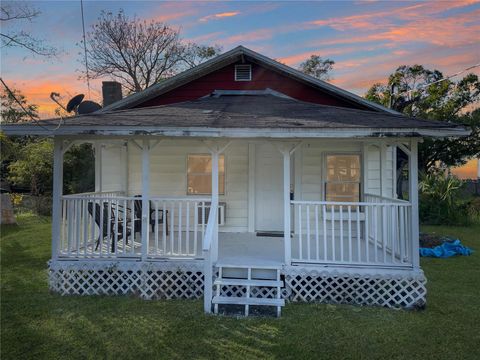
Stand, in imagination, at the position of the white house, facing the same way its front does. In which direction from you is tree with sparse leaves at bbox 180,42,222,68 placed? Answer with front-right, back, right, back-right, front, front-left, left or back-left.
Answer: back

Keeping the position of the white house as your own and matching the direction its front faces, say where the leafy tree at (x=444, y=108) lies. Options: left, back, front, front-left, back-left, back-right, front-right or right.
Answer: back-left

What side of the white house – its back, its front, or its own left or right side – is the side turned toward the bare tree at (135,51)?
back

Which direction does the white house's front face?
toward the camera
